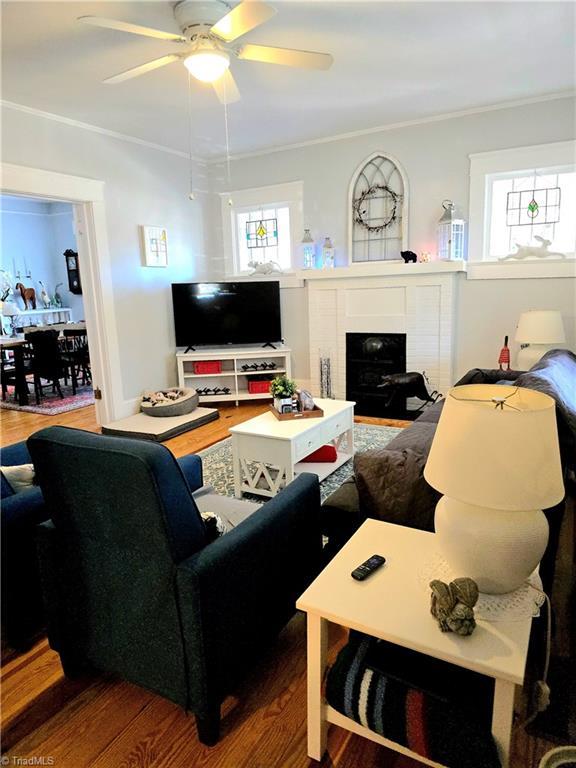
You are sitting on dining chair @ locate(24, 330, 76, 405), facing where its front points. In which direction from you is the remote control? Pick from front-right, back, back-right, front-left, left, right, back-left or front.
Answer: back-right

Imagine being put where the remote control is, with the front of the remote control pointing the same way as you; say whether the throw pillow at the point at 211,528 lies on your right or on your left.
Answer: on your left

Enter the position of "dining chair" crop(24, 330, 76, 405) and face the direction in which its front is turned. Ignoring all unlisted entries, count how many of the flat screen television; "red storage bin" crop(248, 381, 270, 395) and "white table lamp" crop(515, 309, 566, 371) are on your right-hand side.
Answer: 3

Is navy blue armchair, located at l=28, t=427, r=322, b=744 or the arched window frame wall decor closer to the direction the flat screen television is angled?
the navy blue armchair

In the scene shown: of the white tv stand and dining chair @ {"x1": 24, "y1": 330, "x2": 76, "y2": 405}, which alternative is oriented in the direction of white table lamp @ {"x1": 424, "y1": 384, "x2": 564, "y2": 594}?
the white tv stand

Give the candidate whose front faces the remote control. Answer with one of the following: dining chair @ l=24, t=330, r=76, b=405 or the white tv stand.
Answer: the white tv stand

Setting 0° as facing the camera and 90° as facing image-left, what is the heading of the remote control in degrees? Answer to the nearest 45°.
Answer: approximately 225°

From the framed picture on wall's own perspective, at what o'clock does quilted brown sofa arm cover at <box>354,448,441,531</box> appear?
The quilted brown sofa arm cover is roughly at 1 o'clock from the framed picture on wall.

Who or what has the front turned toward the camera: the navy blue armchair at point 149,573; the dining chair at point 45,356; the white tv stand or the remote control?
the white tv stand

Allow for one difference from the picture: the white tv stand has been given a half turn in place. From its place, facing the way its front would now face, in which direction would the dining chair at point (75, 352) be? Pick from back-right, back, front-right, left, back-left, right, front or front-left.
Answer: front-left

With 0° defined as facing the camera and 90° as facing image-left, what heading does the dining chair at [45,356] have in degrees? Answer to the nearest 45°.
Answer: approximately 225°

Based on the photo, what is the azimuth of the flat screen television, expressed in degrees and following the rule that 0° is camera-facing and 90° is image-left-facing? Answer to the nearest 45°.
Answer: approximately 0°

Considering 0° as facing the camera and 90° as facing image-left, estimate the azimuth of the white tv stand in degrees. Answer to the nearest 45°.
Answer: approximately 0°

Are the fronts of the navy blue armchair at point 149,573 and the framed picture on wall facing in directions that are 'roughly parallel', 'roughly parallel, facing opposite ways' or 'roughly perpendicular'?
roughly perpendicular
